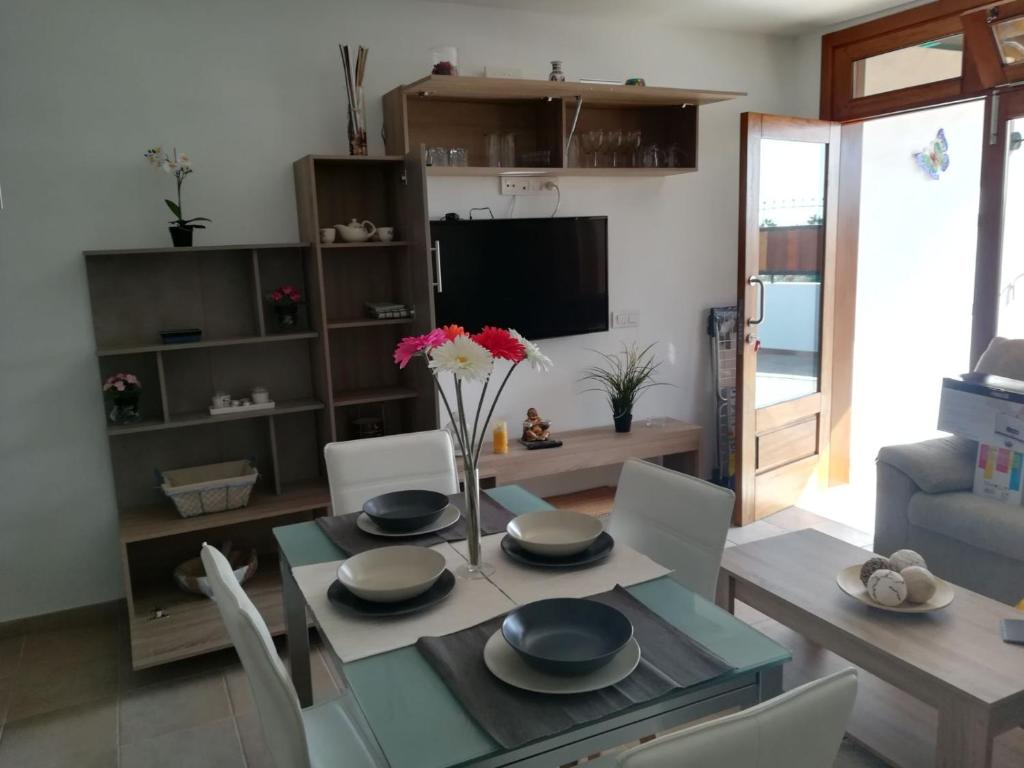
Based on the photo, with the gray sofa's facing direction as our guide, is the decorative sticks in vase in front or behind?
in front

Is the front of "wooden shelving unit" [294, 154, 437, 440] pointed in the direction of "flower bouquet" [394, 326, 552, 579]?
yes

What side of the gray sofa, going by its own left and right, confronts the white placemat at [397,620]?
front

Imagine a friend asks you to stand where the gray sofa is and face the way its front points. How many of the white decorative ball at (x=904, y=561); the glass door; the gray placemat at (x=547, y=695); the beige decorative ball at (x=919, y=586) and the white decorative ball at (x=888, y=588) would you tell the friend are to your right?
1

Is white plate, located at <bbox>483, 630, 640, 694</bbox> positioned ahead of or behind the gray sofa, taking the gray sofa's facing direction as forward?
ahead

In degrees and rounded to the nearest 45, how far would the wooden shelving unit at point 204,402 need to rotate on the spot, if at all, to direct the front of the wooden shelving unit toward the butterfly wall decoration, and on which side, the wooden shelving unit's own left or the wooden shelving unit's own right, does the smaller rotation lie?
approximately 45° to the wooden shelving unit's own left

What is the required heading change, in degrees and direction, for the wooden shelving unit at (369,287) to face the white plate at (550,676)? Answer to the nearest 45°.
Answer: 0° — it already faces it

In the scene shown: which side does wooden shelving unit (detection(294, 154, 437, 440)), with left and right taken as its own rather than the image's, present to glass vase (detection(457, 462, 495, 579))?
front

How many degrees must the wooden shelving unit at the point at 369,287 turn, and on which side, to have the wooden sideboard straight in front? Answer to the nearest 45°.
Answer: approximately 90° to its left

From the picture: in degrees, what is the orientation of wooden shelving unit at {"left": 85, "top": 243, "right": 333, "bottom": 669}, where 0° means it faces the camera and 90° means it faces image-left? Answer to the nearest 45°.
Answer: approximately 315°

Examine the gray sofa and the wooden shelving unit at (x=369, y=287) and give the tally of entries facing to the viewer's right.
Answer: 0

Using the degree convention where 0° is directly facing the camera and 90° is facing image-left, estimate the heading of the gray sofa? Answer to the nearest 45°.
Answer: approximately 45°

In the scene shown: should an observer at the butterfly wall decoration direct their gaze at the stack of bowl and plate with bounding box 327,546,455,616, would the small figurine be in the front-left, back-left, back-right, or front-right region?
front-right

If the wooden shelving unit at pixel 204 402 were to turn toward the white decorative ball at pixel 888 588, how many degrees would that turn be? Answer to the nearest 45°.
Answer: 0° — it already faces it

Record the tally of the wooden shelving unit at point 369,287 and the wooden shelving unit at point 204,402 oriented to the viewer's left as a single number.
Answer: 0

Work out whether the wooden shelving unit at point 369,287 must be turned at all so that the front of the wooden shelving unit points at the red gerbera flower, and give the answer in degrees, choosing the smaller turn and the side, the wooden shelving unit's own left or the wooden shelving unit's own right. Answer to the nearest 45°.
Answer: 0° — it already faces it

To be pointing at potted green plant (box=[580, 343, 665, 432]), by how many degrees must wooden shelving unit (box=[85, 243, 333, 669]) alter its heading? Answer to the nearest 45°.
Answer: approximately 45° to its left

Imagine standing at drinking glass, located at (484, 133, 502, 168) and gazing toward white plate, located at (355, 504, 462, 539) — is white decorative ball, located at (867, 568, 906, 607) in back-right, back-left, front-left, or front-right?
front-left

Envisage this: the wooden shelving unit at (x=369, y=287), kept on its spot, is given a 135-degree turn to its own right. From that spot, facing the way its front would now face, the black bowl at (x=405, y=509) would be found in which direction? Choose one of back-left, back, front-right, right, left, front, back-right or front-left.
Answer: back-left

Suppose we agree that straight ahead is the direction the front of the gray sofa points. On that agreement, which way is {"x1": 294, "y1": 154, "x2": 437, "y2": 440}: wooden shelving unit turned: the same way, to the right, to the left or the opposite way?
to the left

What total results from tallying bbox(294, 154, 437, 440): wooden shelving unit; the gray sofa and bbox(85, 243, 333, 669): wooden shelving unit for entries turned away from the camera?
0

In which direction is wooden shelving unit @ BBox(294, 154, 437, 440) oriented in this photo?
toward the camera
